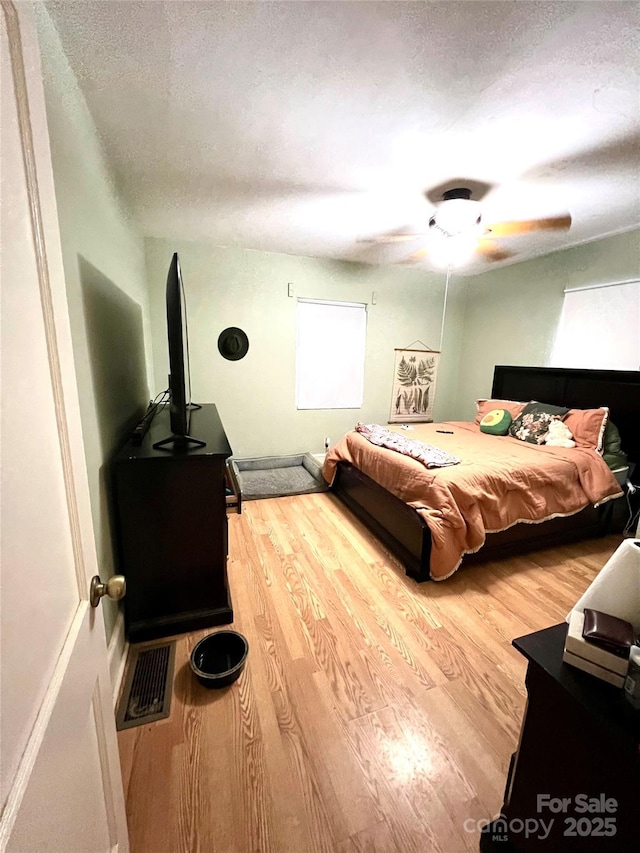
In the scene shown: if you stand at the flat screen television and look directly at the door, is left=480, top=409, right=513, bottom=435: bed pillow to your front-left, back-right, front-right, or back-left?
back-left

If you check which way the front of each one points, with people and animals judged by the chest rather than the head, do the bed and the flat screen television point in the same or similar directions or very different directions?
very different directions

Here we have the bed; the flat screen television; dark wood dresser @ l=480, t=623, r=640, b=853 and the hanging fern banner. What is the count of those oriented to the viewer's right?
1

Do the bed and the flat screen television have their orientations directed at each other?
yes

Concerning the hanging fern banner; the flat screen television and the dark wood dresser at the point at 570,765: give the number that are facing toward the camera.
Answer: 1

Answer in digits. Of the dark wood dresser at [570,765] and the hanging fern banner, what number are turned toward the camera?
1

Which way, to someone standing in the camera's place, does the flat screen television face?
facing to the right of the viewer

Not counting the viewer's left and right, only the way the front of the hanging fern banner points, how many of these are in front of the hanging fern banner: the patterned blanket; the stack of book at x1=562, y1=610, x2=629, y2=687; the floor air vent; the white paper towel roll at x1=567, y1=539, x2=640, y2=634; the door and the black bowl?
6

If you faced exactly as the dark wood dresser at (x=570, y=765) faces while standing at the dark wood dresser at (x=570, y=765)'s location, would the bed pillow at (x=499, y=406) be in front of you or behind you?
in front

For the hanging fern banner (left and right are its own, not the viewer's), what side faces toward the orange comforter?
front

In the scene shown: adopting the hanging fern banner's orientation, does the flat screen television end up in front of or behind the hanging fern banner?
in front

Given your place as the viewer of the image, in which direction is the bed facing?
facing the viewer and to the left of the viewer

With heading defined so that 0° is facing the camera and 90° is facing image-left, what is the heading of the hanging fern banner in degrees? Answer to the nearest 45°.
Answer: approximately 0°

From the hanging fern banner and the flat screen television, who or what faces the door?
the hanging fern banner

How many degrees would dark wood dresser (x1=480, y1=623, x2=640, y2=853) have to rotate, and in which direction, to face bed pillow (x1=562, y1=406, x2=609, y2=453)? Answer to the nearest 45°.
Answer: approximately 45° to its right
